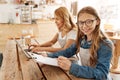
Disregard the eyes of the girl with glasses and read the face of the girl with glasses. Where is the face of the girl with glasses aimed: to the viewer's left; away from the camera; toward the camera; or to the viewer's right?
toward the camera

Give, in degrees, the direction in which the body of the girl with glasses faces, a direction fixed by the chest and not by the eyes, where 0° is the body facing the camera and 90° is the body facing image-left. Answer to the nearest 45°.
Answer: approximately 45°

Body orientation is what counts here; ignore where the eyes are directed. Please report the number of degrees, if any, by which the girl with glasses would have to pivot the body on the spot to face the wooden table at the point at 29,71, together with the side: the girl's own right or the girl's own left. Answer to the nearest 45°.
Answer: approximately 45° to the girl's own right
